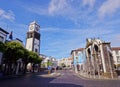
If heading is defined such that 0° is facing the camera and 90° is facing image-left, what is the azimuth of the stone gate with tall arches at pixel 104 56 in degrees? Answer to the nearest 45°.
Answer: approximately 45°
